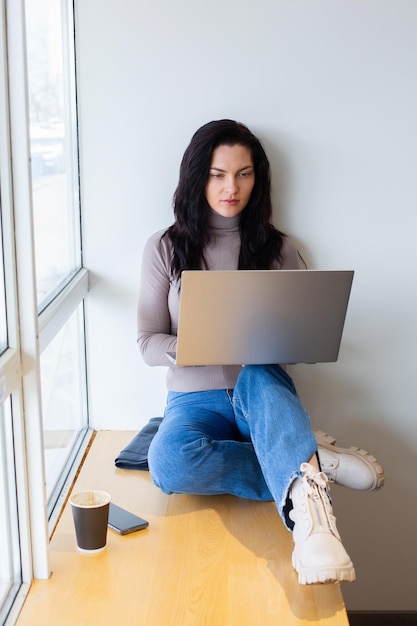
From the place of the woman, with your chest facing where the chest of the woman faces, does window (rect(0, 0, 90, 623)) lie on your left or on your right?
on your right

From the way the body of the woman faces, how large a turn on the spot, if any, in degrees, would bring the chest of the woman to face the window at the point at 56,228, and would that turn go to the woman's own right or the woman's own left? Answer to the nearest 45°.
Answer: approximately 90° to the woman's own right

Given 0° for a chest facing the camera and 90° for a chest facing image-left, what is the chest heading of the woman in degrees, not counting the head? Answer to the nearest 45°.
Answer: approximately 0°
